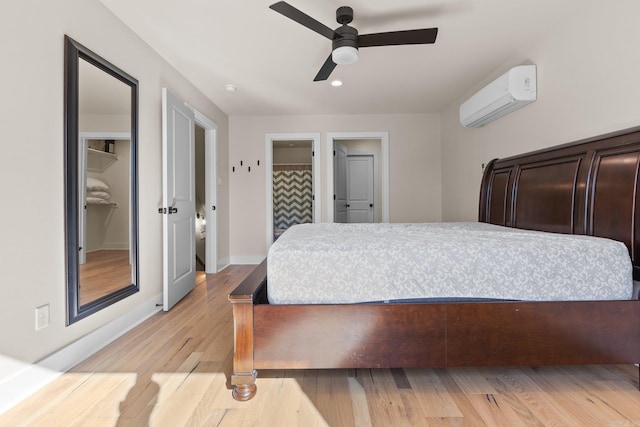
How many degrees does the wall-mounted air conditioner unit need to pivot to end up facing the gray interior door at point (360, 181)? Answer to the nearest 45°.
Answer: approximately 90° to its right

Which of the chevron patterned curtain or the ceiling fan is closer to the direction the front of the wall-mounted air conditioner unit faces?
the ceiling fan

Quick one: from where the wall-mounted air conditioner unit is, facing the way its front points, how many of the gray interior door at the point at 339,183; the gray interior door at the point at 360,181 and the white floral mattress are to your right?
2

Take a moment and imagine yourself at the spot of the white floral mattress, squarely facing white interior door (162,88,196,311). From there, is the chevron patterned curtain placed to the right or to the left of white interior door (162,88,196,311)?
right

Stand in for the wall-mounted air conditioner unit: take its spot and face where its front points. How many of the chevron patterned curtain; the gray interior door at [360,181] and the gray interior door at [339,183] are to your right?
3

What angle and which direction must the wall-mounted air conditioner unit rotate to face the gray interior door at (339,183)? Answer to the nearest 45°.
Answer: approximately 90° to its right

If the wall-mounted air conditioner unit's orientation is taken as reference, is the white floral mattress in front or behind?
in front

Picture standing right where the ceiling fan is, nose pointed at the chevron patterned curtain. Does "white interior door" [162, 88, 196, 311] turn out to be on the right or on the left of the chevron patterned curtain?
left

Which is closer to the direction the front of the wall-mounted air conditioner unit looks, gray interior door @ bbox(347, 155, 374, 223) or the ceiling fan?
the ceiling fan

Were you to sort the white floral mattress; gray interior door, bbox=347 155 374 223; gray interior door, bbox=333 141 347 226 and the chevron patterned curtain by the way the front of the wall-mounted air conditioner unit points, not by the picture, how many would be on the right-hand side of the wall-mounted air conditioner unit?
3

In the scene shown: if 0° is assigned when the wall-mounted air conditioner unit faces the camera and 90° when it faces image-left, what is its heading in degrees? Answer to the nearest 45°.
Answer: approximately 45°

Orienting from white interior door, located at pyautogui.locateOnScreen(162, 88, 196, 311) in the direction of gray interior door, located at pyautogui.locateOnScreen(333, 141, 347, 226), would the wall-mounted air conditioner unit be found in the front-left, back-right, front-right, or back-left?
front-right

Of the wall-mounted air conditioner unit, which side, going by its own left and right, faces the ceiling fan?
front

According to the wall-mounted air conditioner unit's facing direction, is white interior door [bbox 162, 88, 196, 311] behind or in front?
in front

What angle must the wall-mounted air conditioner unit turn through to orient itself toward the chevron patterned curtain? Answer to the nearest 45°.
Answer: approximately 90° to its right
